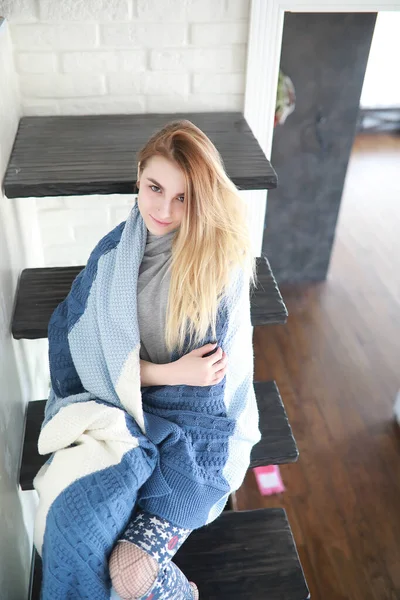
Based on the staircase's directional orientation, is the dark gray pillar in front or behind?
behind

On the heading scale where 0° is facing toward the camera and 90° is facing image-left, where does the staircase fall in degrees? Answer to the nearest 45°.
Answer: approximately 0°
